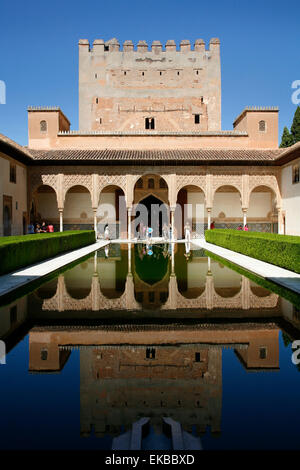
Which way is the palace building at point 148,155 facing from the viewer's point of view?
toward the camera

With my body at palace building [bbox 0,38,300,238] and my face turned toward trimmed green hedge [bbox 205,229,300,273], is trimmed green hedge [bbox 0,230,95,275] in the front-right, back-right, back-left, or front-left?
front-right

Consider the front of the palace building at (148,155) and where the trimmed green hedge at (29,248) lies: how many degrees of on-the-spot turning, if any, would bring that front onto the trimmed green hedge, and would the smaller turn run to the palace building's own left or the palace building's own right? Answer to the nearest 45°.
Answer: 0° — it already faces it

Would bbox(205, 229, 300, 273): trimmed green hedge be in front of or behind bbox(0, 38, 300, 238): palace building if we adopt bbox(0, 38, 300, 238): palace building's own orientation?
in front

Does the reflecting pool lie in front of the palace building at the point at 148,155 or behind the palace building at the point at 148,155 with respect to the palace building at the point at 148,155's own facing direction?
in front
